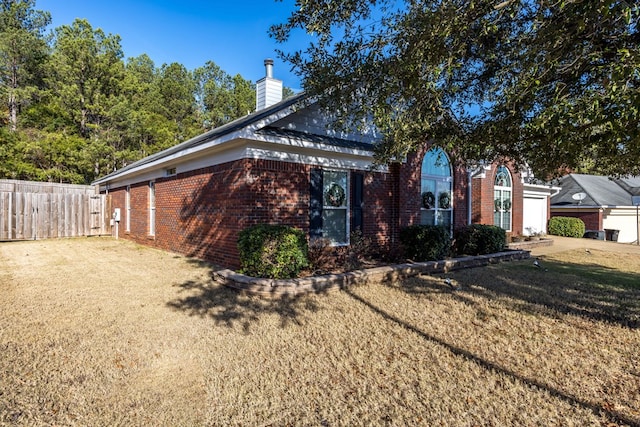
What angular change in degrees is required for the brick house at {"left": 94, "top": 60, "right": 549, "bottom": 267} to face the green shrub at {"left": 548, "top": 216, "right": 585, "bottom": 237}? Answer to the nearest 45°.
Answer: approximately 90° to its left

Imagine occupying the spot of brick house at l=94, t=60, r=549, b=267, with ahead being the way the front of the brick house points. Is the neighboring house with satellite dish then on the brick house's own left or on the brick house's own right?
on the brick house's own left

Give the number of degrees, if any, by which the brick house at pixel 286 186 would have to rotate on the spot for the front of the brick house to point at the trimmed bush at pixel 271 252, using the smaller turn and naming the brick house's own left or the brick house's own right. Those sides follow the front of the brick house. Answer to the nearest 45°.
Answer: approximately 45° to the brick house's own right

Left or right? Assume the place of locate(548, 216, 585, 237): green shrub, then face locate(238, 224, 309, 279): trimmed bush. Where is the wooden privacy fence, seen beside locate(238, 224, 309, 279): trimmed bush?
right

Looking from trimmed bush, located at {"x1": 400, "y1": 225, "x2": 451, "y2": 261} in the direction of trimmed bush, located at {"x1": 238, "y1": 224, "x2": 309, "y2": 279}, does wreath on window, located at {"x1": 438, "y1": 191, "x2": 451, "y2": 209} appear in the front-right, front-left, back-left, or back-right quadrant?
back-right

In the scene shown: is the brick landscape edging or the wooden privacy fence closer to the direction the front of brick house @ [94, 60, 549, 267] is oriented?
the brick landscape edging

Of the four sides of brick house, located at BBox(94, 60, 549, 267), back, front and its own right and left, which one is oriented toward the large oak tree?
front
